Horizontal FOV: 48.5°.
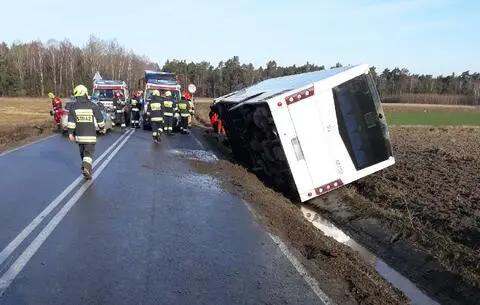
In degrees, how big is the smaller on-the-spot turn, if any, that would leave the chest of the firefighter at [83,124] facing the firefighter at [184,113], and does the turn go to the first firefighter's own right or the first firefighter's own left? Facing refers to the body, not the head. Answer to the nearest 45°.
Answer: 0° — they already face them

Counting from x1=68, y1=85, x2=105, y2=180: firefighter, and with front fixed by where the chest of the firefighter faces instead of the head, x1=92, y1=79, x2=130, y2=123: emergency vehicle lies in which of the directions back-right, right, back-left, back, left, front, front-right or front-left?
front

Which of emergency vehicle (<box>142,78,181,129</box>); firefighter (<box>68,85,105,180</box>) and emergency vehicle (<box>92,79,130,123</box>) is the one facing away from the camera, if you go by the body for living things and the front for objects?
the firefighter

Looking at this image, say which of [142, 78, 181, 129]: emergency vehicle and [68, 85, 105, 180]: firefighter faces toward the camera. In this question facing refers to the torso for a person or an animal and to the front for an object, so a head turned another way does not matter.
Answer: the emergency vehicle

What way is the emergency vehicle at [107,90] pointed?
toward the camera

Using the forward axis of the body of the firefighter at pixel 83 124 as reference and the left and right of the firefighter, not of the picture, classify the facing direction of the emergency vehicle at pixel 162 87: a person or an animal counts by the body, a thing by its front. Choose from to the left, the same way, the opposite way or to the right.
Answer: the opposite way

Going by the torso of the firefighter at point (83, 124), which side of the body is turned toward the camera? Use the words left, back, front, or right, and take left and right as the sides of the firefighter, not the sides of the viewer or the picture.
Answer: back

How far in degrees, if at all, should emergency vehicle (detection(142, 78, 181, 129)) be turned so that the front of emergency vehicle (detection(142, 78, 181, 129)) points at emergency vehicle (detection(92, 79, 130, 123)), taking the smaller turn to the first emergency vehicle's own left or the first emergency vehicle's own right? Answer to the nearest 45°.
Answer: approximately 135° to the first emergency vehicle's own right

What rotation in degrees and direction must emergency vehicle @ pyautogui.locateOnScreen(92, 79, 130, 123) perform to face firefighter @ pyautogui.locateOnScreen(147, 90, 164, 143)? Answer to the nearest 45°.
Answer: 0° — it already faces them

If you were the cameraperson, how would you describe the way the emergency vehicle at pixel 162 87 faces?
facing the viewer

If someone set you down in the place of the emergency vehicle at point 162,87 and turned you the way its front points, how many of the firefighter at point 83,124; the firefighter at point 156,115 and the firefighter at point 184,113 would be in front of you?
3

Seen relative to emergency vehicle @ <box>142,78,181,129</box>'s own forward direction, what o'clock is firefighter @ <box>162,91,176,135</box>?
The firefighter is roughly at 12 o'clock from the emergency vehicle.

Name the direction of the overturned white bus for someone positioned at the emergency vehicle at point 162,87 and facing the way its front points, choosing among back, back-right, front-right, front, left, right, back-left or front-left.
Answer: front

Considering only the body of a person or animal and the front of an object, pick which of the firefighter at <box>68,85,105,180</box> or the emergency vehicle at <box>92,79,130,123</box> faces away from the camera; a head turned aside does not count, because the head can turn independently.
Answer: the firefighter

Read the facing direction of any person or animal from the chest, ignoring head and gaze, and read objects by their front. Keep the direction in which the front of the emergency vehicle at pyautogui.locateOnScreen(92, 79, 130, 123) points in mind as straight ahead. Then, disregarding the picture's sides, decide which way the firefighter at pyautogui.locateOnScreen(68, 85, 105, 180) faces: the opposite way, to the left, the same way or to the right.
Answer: the opposite way

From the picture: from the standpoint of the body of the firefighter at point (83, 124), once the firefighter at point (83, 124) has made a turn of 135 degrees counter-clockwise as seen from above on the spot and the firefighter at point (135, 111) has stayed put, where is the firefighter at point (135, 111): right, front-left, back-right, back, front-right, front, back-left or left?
back-right

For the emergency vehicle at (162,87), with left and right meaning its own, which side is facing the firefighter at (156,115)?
front
